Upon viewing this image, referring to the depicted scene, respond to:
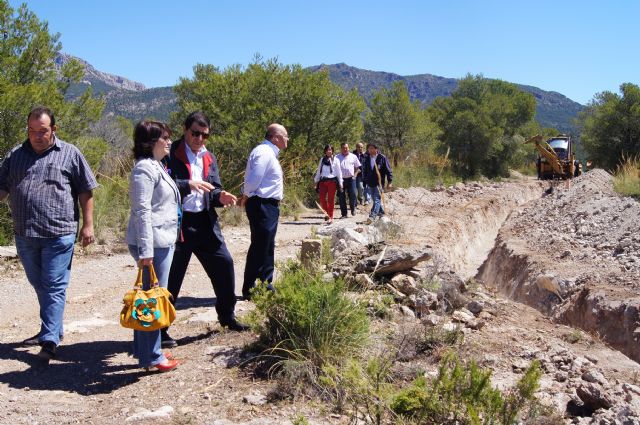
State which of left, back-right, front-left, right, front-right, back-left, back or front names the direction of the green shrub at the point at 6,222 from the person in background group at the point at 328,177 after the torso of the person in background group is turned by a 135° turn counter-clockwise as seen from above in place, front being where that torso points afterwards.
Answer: back

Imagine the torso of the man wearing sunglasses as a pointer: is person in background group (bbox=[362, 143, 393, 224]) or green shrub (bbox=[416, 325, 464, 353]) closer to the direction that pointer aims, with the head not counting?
the green shrub

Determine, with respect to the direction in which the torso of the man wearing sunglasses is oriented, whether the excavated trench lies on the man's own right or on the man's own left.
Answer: on the man's own left

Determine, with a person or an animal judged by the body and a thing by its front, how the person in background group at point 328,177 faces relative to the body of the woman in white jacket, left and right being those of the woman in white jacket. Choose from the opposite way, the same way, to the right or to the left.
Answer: to the right

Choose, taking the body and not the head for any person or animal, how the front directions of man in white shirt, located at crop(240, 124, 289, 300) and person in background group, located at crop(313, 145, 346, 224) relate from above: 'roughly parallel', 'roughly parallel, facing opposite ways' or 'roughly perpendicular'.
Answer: roughly perpendicular

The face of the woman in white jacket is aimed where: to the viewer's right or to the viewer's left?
to the viewer's right

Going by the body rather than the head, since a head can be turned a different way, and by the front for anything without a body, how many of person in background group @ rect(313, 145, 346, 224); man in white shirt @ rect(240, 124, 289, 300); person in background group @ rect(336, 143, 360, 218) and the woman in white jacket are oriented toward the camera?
2

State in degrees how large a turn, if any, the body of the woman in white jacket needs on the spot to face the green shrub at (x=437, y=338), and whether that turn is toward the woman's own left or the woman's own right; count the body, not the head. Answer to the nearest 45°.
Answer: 0° — they already face it

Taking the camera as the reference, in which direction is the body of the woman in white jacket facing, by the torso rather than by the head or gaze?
to the viewer's right

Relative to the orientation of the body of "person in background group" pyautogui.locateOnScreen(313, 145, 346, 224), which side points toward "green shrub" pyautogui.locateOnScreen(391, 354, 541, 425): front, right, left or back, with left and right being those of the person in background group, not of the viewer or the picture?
front

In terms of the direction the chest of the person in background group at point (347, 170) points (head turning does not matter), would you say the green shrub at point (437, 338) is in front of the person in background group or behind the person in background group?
in front

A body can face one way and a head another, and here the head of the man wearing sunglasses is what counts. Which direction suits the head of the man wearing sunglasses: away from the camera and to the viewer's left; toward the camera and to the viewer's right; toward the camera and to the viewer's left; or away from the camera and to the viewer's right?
toward the camera and to the viewer's right

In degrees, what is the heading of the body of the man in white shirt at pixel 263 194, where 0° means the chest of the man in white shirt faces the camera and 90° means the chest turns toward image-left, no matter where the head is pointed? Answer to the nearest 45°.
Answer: approximately 270°

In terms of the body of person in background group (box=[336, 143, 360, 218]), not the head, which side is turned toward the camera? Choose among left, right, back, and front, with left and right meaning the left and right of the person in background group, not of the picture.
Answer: front
